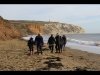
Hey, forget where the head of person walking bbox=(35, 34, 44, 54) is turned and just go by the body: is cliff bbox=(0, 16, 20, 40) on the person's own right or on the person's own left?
on the person's own left

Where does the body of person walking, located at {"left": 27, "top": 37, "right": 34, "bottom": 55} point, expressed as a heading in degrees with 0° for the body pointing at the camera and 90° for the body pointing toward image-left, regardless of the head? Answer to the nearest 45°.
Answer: approximately 180°

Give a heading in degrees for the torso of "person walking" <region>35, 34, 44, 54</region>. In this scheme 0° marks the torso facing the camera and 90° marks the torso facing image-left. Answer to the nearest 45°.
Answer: approximately 180°

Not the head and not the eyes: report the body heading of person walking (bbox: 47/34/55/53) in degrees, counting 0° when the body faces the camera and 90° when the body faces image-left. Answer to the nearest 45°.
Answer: approximately 180°
